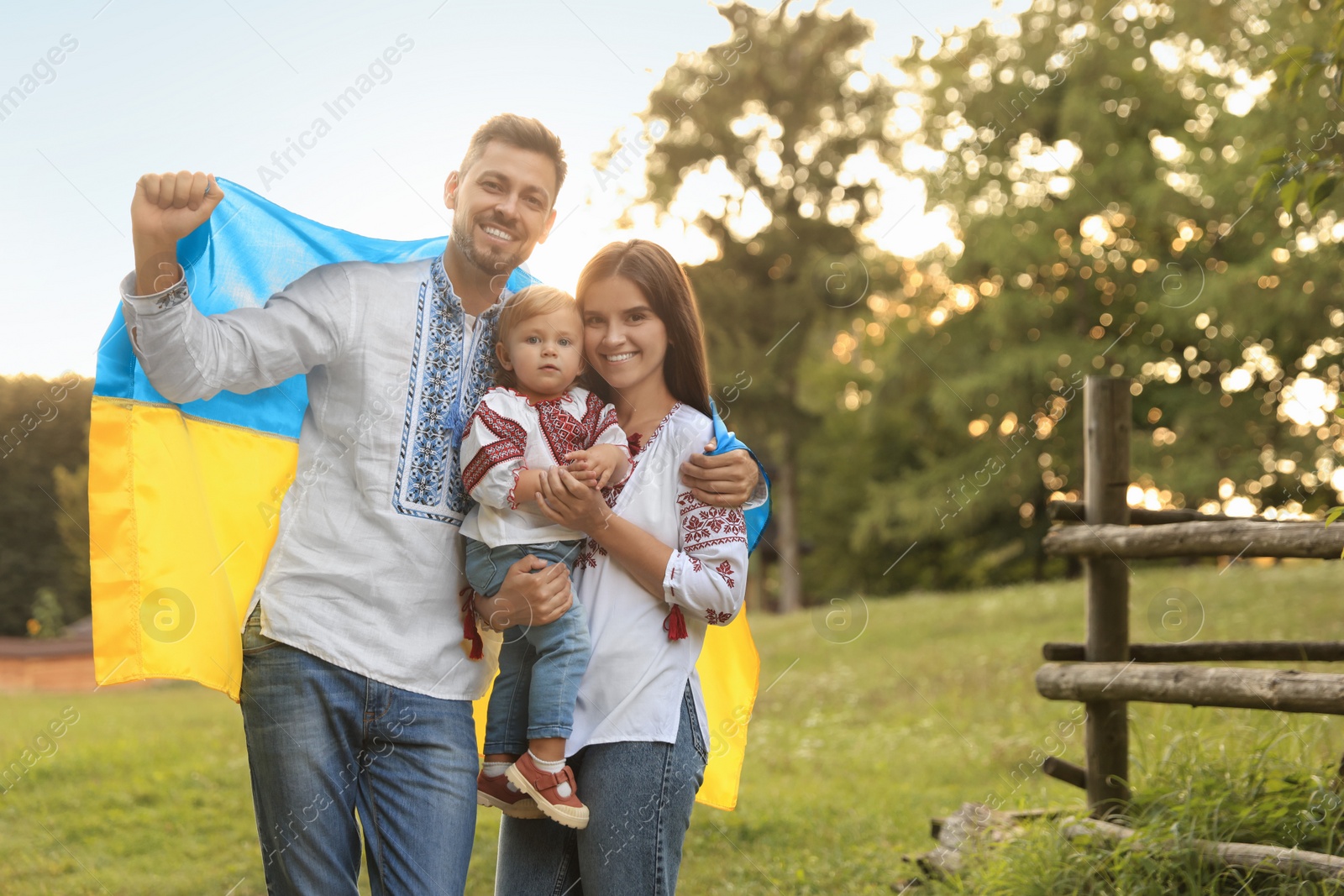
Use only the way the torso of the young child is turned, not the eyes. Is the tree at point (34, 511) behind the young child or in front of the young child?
behind

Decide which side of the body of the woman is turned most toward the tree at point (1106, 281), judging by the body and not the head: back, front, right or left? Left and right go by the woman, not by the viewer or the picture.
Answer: back

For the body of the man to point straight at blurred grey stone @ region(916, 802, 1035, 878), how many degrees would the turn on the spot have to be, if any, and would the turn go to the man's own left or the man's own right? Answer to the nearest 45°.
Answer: approximately 90° to the man's own left

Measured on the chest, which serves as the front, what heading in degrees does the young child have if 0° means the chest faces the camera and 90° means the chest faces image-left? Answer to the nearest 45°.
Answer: approximately 315°

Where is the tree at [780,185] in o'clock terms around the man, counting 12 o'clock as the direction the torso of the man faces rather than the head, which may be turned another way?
The tree is roughly at 8 o'clock from the man.

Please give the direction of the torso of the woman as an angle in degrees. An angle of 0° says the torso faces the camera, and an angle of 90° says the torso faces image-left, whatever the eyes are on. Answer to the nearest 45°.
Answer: approximately 45°

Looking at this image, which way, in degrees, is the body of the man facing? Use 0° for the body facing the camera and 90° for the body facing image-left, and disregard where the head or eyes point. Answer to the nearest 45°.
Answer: approximately 315°
